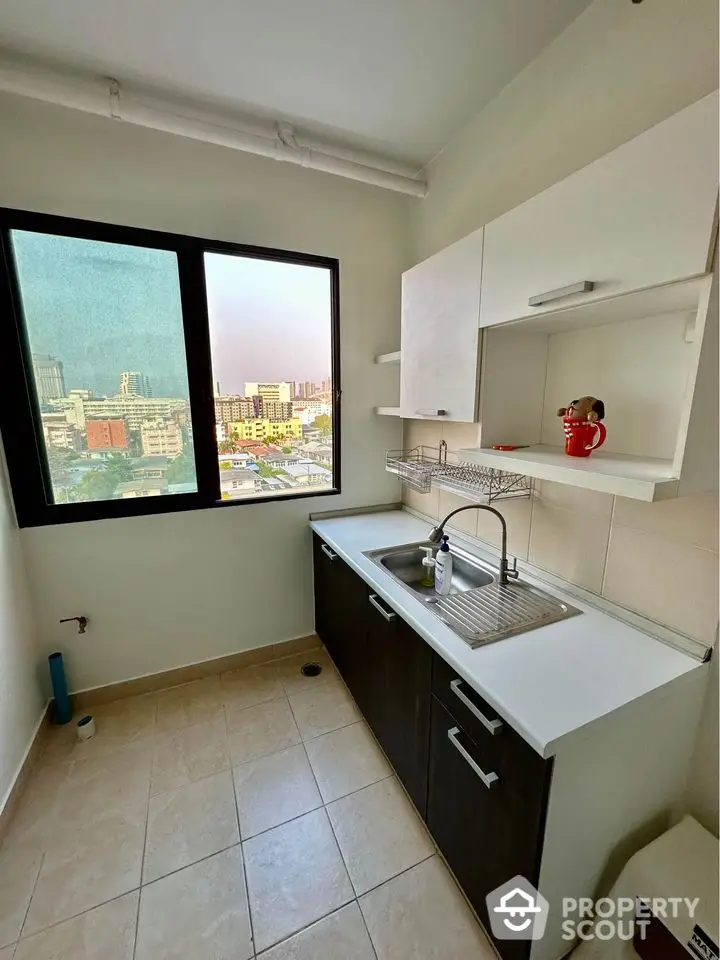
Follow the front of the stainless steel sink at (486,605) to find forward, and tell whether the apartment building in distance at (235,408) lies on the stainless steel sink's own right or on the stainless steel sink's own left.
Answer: on the stainless steel sink's own right

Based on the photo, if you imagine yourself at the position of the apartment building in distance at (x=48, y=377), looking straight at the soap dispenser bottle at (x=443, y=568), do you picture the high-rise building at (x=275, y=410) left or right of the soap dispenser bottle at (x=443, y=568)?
left

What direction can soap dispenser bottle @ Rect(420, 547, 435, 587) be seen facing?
to the viewer's left

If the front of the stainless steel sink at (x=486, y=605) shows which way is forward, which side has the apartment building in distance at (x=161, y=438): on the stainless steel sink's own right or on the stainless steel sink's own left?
on the stainless steel sink's own right

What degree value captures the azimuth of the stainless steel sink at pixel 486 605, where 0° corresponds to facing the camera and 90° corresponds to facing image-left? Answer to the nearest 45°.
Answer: approximately 45°
